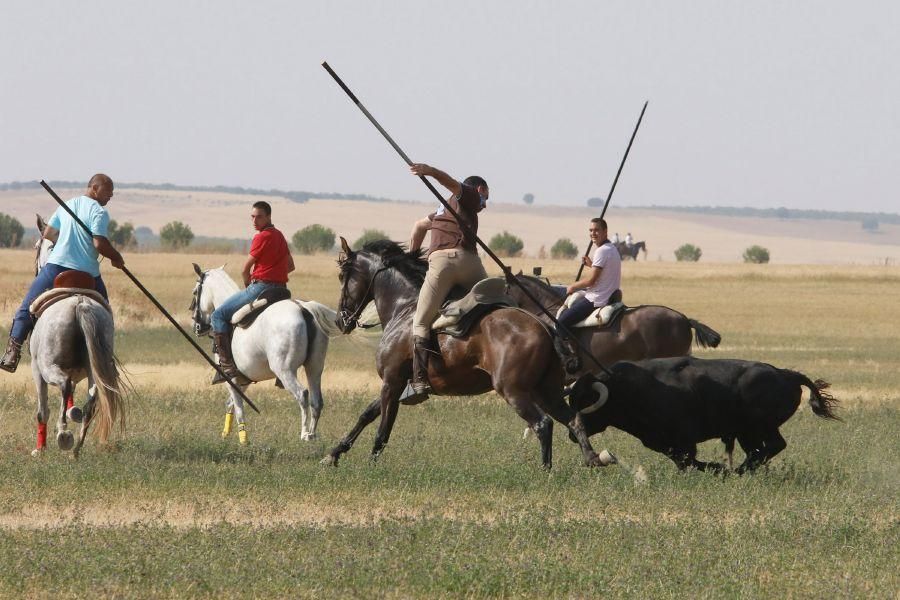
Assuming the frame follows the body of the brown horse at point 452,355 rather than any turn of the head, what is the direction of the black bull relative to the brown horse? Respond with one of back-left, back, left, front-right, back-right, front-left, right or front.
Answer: back

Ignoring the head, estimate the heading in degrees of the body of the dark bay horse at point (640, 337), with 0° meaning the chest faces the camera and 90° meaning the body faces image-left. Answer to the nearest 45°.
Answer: approximately 90°

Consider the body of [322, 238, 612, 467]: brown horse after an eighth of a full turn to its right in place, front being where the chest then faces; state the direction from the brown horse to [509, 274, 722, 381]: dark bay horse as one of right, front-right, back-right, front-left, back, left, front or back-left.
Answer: right

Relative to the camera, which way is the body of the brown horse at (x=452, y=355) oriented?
to the viewer's left

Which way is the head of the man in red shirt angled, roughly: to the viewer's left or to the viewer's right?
to the viewer's left

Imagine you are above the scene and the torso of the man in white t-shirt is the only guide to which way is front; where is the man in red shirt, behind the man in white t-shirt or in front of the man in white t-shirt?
in front

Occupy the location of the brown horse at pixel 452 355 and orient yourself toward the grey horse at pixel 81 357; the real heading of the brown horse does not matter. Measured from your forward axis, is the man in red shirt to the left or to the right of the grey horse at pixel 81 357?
right

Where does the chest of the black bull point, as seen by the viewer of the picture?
to the viewer's left

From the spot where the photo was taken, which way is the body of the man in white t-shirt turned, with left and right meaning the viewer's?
facing to the left of the viewer

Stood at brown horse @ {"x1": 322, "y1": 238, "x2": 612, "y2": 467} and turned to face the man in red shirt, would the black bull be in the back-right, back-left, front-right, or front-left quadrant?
back-right

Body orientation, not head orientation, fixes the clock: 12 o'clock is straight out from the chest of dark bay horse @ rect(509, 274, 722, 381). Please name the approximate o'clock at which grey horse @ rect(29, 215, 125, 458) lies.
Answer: The grey horse is roughly at 11 o'clock from the dark bay horse.

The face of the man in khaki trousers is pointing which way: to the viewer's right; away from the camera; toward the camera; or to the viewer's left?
to the viewer's right

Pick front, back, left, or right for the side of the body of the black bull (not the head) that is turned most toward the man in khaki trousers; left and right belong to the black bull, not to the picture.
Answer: front
